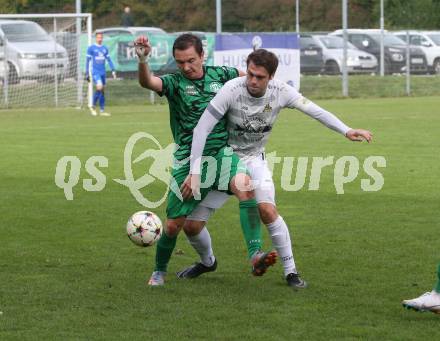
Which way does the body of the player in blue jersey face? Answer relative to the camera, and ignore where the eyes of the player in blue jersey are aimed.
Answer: toward the camera

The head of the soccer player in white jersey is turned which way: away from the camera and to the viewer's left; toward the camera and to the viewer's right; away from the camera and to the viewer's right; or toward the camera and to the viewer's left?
toward the camera and to the viewer's left

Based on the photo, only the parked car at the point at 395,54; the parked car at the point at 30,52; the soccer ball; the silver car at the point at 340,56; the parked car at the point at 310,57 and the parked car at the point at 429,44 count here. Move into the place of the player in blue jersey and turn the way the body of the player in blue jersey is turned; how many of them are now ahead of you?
1

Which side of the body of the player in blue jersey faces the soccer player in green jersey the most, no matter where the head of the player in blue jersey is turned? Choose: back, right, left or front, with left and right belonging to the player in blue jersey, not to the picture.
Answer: front

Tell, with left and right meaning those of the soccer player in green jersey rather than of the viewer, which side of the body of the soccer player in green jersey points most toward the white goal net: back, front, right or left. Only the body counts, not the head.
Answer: back

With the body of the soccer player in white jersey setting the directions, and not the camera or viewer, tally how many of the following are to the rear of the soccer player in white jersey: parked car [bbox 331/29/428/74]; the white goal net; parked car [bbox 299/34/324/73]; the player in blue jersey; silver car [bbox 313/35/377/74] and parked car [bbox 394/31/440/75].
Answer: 6

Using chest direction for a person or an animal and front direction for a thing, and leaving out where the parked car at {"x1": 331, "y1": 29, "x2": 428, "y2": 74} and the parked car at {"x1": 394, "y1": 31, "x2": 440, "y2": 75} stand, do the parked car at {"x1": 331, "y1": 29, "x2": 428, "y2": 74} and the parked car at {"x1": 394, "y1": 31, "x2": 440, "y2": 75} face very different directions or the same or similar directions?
same or similar directions

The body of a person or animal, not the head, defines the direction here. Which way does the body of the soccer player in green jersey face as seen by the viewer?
toward the camera

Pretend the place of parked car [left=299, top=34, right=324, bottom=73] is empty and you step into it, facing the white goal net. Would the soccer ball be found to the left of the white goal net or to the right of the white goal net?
left

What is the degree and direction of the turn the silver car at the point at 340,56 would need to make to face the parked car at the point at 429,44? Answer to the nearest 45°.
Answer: approximately 45° to its left

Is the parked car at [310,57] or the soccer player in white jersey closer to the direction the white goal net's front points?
the soccer player in white jersey

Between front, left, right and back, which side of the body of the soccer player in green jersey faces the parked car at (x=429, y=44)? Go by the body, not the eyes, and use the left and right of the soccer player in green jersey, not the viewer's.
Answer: back

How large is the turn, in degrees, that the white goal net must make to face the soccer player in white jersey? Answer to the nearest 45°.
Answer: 0° — it already faces them

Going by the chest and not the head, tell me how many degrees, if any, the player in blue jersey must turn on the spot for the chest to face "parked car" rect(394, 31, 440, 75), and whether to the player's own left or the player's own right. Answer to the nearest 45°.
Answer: approximately 135° to the player's own left

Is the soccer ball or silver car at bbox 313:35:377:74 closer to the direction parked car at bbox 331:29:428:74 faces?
the soccer ball

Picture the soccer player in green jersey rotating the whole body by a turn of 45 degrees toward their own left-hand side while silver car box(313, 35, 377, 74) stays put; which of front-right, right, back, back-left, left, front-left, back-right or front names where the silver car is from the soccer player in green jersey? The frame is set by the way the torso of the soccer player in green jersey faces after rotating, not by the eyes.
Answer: back-left
